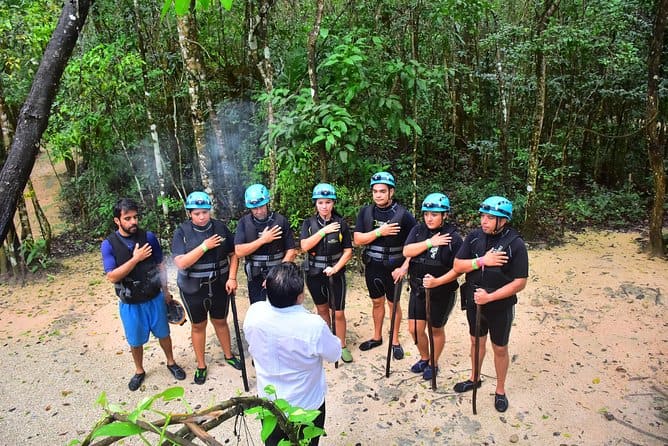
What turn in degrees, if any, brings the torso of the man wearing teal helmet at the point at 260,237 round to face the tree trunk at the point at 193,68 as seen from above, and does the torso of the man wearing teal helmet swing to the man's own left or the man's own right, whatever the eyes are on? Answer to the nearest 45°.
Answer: approximately 180°

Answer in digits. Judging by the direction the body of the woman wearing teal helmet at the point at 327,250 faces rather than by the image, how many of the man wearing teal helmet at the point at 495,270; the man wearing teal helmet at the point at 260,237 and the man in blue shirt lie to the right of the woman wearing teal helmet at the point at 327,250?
2

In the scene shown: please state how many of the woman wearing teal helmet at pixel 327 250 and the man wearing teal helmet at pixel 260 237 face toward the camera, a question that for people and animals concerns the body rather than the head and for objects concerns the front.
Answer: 2

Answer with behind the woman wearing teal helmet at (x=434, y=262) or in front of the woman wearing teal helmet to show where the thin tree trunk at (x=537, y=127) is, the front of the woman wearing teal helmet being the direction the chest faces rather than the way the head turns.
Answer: behind

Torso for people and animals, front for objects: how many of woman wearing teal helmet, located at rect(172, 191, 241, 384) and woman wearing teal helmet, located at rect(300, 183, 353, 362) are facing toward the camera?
2

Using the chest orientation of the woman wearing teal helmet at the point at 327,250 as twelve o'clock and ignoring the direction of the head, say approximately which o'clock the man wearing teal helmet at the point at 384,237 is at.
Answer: The man wearing teal helmet is roughly at 9 o'clock from the woman wearing teal helmet.

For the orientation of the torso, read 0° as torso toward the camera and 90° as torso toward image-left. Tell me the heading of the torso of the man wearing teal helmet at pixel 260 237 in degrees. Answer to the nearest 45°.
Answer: approximately 0°

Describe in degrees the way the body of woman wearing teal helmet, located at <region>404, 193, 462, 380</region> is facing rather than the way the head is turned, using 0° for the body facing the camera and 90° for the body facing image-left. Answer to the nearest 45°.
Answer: approximately 45°

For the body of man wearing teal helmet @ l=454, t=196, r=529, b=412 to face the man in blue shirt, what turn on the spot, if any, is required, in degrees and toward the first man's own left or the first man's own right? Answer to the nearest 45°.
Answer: approximately 45° to the first man's own right
